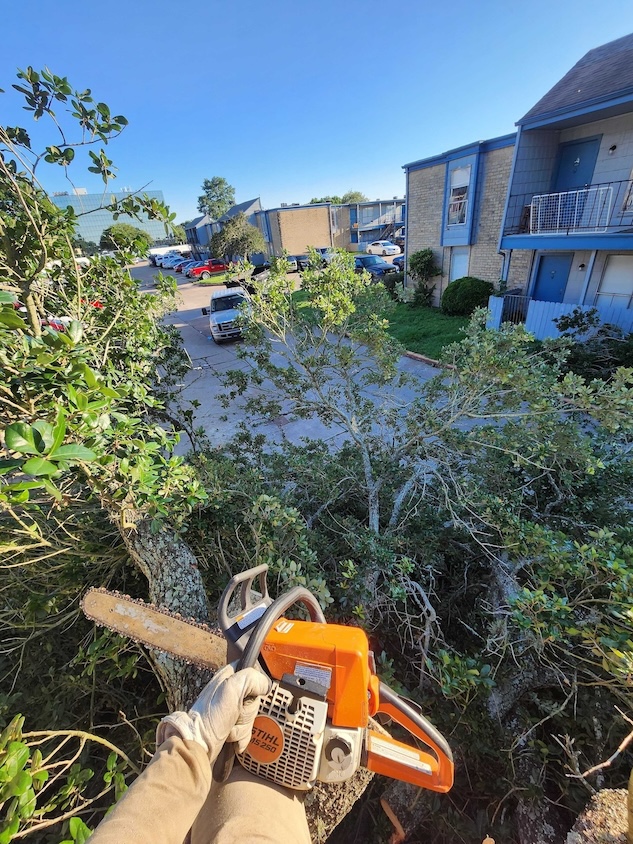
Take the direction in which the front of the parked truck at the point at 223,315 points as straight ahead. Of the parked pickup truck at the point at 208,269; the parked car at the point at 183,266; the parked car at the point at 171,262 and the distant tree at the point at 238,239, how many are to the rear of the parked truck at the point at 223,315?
4

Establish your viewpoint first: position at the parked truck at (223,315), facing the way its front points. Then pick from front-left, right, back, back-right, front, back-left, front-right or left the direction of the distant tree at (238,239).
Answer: back

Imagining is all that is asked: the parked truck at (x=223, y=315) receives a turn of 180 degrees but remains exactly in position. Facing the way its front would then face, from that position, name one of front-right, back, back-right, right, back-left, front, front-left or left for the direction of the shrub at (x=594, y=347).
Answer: back-right

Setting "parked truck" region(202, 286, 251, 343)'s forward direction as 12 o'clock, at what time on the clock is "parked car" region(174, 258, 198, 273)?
"parked car" region(174, 258, 198, 273) is roughly at 6 o'clock from "parked truck" region(202, 286, 251, 343).

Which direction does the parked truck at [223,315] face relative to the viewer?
toward the camera

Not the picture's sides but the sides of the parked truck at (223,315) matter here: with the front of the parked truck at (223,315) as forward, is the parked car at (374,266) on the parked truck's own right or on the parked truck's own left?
on the parked truck's own left

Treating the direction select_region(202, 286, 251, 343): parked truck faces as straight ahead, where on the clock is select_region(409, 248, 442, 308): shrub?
The shrub is roughly at 9 o'clock from the parked truck.

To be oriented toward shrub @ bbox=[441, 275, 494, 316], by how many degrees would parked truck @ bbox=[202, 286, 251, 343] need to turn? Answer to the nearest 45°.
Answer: approximately 90° to its left

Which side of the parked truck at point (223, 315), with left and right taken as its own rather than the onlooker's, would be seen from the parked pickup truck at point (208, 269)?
back

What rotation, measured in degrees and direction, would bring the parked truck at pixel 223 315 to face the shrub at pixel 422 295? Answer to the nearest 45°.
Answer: approximately 90° to its left
